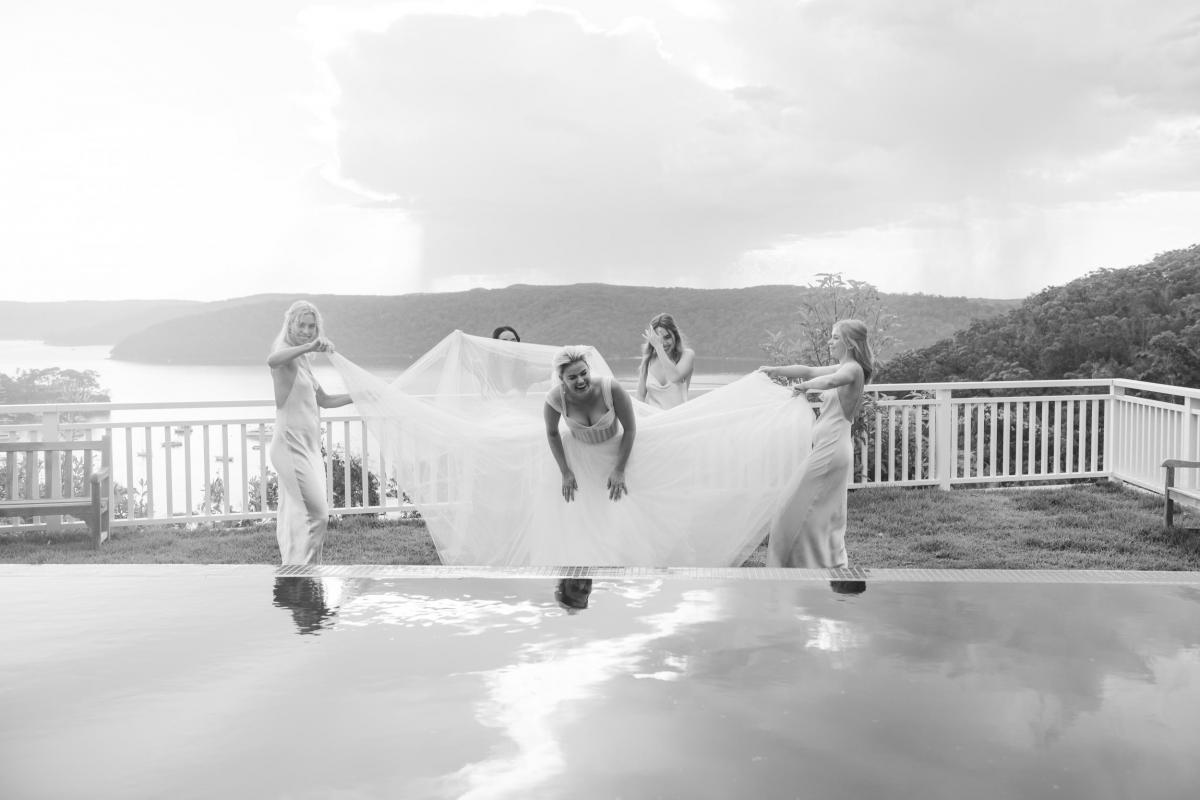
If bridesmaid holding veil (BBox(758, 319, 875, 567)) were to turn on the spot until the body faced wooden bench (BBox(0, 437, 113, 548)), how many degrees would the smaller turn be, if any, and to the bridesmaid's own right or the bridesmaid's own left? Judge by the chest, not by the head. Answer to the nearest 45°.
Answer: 0° — they already face it

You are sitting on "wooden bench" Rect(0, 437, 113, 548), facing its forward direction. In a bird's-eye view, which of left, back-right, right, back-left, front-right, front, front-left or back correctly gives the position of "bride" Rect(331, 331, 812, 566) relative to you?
front-left

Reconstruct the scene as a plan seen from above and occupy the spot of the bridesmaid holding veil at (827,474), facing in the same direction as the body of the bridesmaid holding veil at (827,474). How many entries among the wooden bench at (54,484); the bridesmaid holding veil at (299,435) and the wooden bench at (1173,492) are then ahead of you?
2

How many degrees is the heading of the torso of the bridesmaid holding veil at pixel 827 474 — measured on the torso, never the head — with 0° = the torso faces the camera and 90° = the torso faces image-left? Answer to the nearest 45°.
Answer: approximately 90°

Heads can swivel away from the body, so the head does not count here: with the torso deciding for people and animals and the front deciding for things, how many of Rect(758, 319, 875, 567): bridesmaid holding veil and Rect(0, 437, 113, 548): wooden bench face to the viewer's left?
1

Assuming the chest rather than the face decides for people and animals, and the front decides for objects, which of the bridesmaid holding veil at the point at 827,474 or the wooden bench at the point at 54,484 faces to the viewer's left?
the bridesmaid holding veil

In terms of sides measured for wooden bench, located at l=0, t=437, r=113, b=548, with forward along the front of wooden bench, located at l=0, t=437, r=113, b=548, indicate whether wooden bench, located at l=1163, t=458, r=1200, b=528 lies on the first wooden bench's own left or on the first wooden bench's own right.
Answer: on the first wooden bench's own left

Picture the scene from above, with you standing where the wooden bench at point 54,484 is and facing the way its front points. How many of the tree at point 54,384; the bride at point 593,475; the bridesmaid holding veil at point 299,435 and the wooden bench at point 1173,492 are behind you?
1

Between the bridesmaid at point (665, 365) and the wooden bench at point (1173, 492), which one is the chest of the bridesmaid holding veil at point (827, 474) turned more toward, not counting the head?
the bridesmaid

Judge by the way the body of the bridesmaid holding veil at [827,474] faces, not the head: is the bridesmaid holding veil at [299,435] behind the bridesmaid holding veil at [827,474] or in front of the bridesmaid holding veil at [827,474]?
in front

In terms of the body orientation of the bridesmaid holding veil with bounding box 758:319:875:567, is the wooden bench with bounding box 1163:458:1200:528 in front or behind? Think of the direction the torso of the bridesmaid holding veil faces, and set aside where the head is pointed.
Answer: behind
